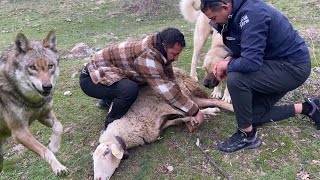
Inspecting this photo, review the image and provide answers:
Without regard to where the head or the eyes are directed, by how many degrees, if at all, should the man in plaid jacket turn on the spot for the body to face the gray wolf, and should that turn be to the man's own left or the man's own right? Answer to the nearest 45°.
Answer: approximately 180°

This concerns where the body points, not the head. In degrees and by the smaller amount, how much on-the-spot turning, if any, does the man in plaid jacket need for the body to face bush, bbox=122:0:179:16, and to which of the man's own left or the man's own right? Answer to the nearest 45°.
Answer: approximately 90° to the man's own left

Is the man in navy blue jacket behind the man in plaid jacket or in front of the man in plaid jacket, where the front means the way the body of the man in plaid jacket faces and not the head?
in front

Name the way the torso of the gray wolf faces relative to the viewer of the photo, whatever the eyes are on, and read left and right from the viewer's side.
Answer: facing the viewer and to the right of the viewer

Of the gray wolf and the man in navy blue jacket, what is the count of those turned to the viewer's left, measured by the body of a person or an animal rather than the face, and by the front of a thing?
1

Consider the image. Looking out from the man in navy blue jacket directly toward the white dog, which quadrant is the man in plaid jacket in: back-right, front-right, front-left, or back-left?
front-left

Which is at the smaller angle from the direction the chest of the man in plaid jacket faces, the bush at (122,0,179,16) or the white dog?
the white dog

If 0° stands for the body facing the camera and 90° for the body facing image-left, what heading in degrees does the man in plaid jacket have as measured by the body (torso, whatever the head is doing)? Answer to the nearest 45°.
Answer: approximately 270°

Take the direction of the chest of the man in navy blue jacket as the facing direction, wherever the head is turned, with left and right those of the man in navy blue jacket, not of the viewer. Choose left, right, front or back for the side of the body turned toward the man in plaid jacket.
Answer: front

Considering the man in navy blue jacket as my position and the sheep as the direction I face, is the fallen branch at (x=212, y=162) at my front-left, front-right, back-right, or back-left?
front-left

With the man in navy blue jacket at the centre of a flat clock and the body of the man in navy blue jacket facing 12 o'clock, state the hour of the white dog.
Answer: The white dog is roughly at 2 o'clock from the man in navy blue jacket.

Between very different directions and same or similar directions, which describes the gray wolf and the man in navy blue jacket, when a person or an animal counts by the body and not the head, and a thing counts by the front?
very different directions

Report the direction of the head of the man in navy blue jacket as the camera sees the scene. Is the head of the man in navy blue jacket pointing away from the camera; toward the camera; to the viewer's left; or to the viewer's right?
to the viewer's left

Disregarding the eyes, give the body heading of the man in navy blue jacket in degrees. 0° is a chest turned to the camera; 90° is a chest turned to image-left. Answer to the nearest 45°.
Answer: approximately 90°

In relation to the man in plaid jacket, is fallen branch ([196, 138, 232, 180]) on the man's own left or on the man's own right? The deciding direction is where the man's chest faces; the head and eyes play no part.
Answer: on the man's own right
